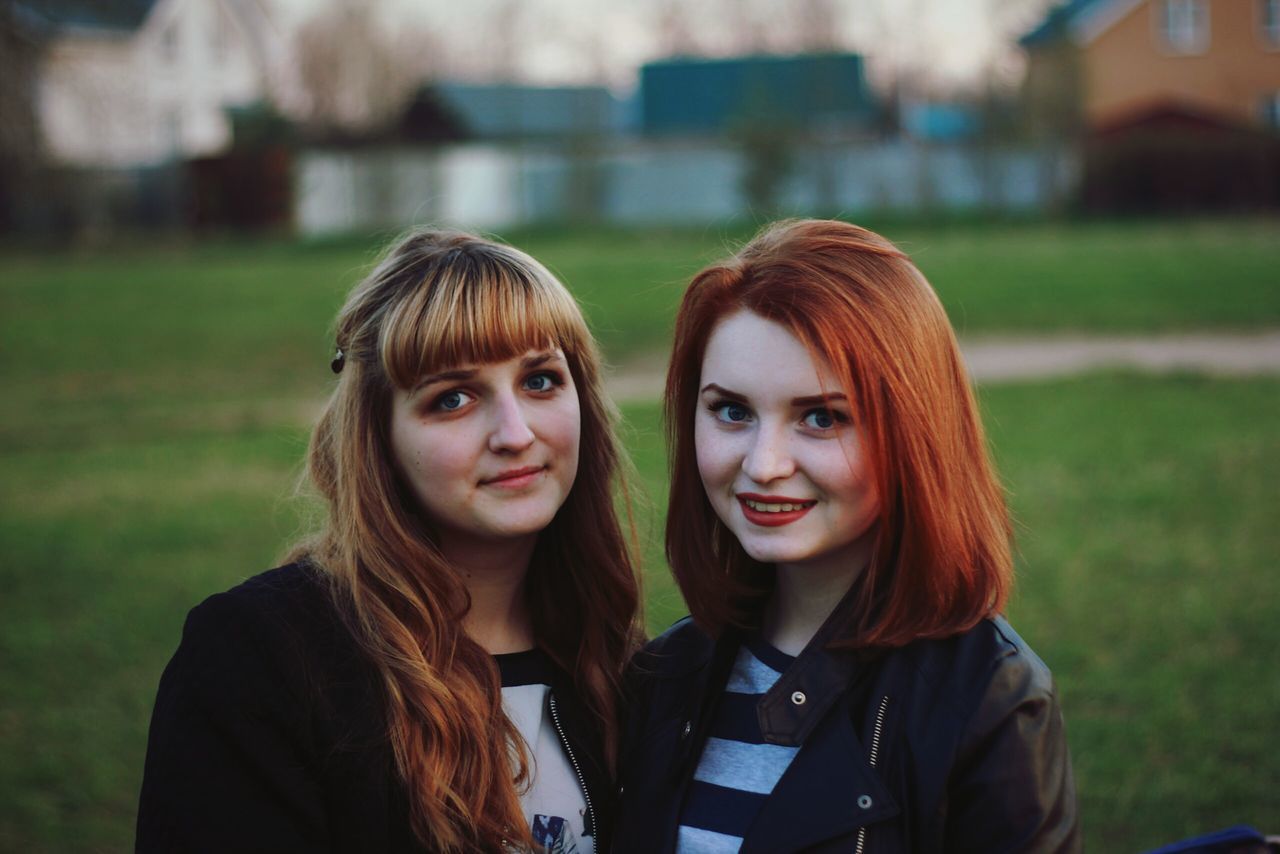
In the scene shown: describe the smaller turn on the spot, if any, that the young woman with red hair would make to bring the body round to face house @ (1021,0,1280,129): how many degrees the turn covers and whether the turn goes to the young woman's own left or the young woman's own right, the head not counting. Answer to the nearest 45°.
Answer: approximately 135° to the young woman's own right

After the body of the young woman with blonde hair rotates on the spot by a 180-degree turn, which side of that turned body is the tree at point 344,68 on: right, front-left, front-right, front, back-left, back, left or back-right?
front-right

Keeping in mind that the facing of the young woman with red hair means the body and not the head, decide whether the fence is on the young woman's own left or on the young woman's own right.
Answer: on the young woman's own right

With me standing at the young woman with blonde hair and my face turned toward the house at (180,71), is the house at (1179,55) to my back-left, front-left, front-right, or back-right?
front-right

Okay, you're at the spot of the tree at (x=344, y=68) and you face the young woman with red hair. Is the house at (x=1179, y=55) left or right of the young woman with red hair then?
left

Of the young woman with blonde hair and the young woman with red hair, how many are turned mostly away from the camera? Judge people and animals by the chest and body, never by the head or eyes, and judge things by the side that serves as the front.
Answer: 0

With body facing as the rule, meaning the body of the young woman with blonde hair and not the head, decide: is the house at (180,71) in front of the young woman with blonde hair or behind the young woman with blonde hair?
behind

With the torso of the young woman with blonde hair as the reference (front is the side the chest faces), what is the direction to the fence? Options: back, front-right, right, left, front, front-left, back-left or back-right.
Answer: back-left

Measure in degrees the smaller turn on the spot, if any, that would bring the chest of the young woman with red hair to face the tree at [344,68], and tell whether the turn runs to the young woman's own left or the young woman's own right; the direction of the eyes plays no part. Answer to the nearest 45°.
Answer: approximately 135° to the young woman's own right

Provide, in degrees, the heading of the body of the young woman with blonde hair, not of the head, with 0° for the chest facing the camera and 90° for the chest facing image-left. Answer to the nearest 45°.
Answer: approximately 315°

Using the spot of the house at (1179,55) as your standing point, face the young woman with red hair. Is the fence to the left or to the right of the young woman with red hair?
right

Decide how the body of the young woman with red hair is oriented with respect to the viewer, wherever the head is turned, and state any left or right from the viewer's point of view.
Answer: facing the viewer and to the left of the viewer
